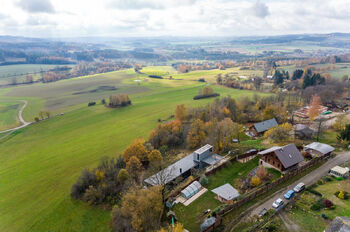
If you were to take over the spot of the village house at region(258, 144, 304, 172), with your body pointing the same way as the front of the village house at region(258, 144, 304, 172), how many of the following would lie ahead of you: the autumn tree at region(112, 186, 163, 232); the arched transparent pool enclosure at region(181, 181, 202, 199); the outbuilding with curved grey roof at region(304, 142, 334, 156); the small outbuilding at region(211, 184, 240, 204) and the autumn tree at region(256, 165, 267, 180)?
4

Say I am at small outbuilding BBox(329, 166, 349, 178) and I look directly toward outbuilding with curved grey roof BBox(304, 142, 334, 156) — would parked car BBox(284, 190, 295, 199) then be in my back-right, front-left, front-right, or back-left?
back-left

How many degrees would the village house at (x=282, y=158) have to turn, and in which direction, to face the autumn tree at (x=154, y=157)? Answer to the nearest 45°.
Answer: approximately 45° to its right

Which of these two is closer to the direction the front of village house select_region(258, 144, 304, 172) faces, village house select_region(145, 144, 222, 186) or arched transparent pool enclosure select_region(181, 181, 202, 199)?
the arched transparent pool enclosure

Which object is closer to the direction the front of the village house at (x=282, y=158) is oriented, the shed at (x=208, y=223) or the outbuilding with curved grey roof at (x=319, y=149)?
the shed

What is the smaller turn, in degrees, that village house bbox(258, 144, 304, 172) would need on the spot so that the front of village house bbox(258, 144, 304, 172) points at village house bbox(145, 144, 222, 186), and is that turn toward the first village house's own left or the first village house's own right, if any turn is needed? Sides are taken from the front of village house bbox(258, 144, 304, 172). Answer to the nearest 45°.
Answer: approximately 45° to the first village house's own right

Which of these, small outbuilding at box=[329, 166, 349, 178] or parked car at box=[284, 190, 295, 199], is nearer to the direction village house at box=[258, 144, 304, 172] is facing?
the parked car
